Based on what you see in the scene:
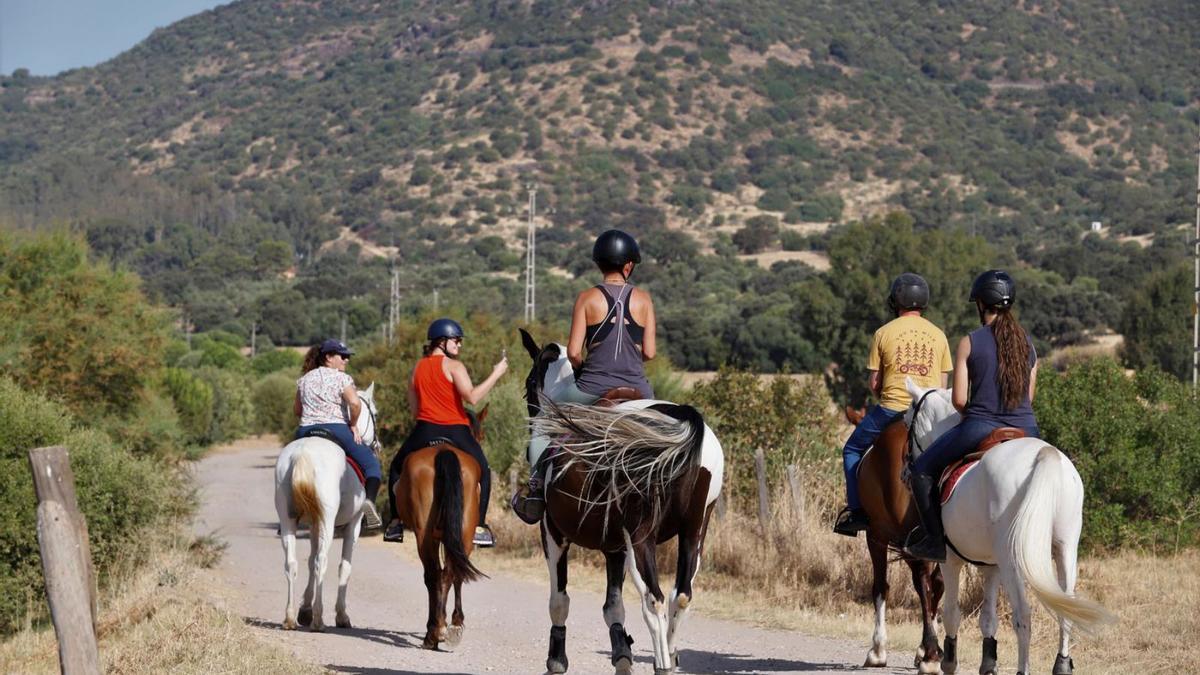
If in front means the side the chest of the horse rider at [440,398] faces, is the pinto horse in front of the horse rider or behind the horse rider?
behind

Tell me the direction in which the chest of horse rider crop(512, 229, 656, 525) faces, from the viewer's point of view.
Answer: away from the camera

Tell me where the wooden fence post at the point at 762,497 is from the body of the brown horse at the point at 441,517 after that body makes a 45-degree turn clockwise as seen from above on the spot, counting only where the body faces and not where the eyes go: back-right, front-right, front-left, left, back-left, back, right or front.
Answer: front

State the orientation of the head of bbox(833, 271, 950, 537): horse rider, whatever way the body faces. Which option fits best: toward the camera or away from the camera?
away from the camera

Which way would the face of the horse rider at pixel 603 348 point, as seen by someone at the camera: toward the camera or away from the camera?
away from the camera

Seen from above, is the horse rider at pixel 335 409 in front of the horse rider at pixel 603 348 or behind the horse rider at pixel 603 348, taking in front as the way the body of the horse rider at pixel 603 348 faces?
in front

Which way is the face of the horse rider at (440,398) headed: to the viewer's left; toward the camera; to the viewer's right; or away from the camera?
to the viewer's right

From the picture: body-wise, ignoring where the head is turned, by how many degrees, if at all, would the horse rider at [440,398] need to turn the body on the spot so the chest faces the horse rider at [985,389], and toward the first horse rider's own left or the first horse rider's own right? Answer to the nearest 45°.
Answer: approximately 135° to the first horse rider's own right

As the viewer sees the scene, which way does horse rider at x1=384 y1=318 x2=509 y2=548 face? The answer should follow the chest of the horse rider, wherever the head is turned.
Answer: away from the camera

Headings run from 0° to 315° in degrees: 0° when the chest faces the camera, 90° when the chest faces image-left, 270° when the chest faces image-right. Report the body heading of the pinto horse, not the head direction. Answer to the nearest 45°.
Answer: approximately 135°

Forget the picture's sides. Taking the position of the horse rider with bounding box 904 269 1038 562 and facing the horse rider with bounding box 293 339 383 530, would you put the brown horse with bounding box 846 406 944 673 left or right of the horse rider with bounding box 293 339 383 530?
right

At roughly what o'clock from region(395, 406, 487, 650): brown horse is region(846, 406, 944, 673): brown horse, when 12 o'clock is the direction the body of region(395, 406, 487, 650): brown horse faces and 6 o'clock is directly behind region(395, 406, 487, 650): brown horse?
region(846, 406, 944, 673): brown horse is roughly at 4 o'clock from region(395, 406, 487, 650): brown horse.

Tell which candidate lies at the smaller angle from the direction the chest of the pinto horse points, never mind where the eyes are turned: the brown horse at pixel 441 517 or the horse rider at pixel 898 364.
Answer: the brown horse
